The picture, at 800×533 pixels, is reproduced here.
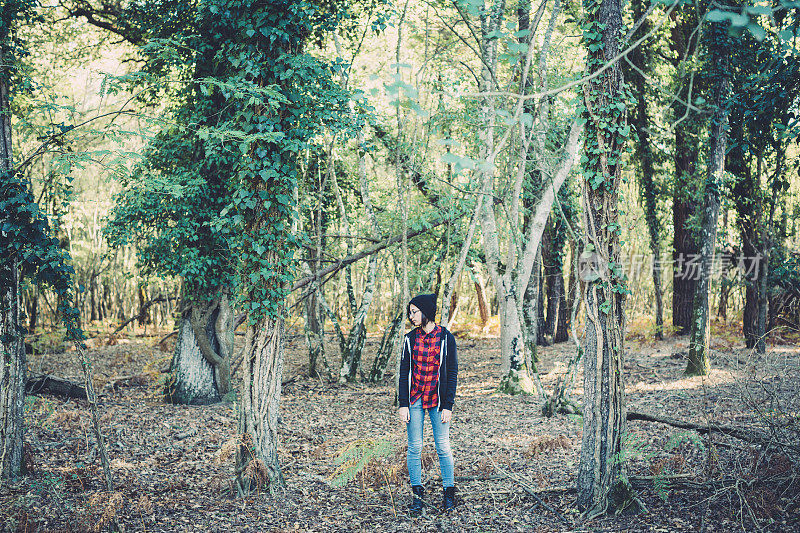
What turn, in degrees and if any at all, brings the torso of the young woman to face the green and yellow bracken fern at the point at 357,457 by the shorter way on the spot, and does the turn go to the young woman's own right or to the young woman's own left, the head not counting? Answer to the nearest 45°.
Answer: approximately 135° to the young woman's own right

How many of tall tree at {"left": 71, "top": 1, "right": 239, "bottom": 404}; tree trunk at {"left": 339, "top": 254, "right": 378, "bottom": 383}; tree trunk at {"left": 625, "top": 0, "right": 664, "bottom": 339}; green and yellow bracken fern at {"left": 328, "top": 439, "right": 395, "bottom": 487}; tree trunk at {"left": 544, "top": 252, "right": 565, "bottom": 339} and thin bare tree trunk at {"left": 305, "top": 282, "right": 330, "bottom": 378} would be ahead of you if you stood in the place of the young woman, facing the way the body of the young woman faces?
0

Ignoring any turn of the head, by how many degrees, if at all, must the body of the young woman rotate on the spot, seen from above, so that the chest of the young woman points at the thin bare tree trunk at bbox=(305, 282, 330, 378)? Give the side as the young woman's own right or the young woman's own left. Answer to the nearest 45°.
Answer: approximately 180°

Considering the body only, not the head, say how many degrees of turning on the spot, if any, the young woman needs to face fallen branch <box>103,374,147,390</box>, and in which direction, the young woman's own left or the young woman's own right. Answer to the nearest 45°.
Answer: approximately 135° to the young woman's own right

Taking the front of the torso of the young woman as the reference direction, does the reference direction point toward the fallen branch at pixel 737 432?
no

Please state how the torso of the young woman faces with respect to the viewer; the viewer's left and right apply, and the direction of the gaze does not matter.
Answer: facing the viewer

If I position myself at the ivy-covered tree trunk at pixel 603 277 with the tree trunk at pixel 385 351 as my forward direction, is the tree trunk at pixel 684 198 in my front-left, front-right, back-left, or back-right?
front-right

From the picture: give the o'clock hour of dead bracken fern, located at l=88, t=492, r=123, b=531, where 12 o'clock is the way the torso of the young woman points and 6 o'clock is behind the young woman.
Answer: The dead bracken fern is roughly at 3 o'clock from the young woman.

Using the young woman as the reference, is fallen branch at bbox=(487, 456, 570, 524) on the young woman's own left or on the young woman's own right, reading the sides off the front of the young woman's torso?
on the young woman's own left

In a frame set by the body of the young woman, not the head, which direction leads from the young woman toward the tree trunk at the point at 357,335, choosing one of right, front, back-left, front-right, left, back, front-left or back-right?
back

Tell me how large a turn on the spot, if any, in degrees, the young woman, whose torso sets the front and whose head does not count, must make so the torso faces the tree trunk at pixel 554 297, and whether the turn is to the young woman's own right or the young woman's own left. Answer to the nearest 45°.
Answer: approximately 180°

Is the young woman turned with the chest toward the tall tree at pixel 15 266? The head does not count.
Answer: no
